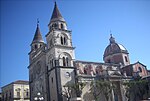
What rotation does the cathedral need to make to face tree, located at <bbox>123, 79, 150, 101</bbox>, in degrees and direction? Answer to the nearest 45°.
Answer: approximately 135° to its left

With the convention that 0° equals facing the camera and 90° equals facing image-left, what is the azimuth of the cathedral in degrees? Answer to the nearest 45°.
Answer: approximately 45°

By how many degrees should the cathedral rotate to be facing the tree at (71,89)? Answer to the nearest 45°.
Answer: approximately 90° to its left
